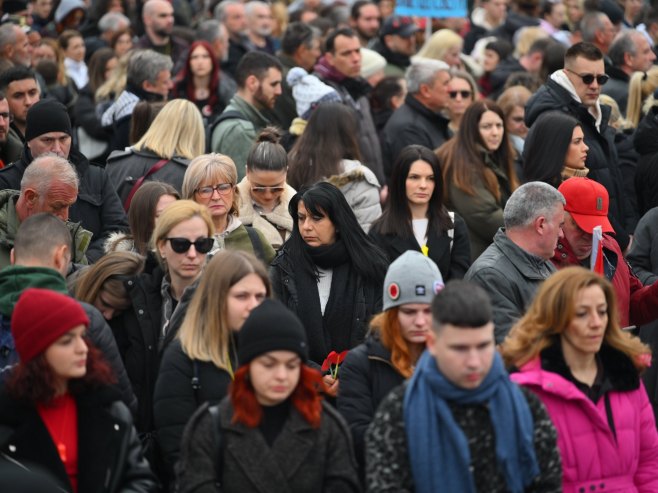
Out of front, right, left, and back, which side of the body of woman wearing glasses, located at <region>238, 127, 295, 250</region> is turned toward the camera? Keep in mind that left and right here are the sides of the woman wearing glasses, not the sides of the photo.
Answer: front

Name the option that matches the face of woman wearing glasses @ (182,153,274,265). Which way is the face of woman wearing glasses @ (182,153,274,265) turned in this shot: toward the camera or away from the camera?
toward the camera

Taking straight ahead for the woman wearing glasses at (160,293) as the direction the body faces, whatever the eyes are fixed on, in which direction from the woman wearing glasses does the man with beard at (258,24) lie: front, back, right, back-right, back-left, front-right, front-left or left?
back-left

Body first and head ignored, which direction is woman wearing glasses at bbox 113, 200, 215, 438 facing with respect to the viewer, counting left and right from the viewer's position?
facing the viewer and to the right of the viewer

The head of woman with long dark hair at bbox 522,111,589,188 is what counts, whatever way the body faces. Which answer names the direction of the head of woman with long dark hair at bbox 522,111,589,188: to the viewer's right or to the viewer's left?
to the viewer's right

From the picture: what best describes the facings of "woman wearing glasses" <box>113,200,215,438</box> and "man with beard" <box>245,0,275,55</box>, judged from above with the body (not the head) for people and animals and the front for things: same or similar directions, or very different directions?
same or similar directions

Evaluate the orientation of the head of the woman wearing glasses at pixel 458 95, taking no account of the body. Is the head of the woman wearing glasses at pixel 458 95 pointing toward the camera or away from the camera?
toward the camera

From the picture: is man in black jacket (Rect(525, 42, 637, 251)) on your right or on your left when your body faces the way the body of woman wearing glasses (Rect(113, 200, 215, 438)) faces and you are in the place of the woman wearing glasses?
on your left

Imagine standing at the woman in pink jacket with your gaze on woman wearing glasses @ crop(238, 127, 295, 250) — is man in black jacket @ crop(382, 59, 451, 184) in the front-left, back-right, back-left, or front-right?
front-right

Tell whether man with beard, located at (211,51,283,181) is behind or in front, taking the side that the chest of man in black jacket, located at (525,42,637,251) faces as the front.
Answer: behind

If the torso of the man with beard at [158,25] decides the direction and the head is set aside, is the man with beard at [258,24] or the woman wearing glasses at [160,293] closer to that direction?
the woman wearing glasses
